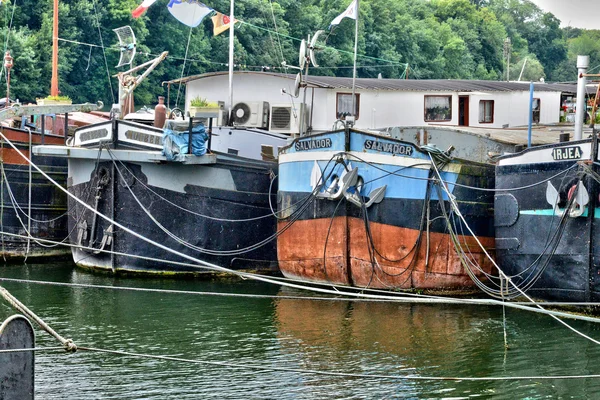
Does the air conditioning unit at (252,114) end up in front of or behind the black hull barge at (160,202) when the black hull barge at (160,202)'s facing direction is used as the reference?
behind

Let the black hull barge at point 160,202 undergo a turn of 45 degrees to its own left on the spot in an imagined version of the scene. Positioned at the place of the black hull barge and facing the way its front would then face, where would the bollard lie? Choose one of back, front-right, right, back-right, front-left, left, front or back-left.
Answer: front

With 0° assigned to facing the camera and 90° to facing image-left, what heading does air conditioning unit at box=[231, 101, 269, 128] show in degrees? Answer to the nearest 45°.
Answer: approximately 45°

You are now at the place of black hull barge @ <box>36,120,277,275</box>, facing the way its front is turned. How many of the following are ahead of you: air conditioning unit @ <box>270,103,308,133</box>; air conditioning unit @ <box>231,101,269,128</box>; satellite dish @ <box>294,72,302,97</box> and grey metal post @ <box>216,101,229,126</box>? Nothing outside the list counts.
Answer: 0

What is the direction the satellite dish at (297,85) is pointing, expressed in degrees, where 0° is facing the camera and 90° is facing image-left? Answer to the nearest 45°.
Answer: approximately 90°

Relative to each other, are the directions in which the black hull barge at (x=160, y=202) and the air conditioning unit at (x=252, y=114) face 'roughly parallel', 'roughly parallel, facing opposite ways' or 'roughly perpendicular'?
roughly parallel

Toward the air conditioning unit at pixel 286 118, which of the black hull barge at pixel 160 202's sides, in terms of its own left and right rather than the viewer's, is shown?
back

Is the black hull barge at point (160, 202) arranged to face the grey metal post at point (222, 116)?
no

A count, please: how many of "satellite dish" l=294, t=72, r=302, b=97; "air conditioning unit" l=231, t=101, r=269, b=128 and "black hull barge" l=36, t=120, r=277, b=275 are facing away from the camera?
0
